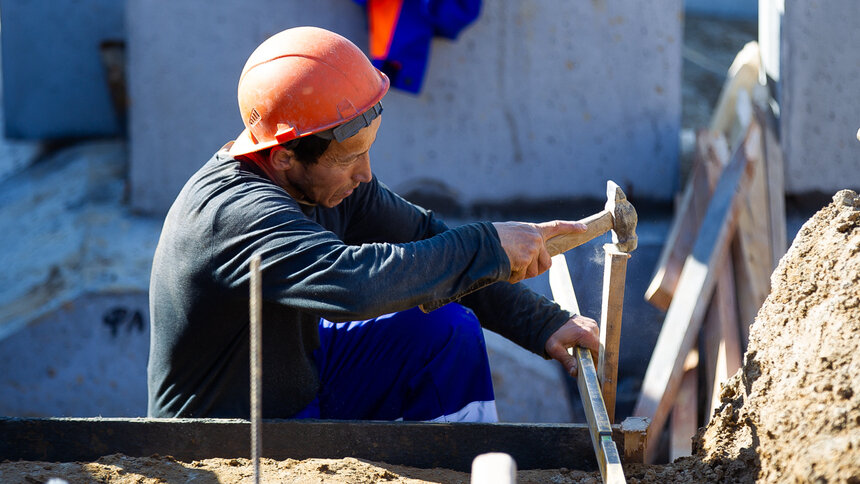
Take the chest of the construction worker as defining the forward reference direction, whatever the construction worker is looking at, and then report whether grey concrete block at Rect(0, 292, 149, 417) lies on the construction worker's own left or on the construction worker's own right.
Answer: on the construction worker's own left

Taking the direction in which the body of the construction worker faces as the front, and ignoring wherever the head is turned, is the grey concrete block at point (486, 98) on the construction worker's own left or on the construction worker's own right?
on the construction worker's own left

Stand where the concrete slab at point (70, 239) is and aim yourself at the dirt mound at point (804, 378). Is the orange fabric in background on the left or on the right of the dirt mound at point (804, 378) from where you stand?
left

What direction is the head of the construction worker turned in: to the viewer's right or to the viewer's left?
to the viewer's right

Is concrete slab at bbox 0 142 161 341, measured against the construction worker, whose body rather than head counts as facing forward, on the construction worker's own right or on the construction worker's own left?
on the construction worker's own left

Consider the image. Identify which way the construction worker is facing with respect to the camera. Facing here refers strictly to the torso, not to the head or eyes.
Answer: to the viewer's right

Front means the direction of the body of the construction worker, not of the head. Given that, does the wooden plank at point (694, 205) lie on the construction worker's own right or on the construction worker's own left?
on the construction worker's own left

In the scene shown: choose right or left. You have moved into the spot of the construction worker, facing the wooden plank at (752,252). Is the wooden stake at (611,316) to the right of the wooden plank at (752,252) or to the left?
right

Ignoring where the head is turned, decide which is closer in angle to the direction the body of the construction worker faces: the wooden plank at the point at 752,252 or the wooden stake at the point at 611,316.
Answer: the wooden stake
